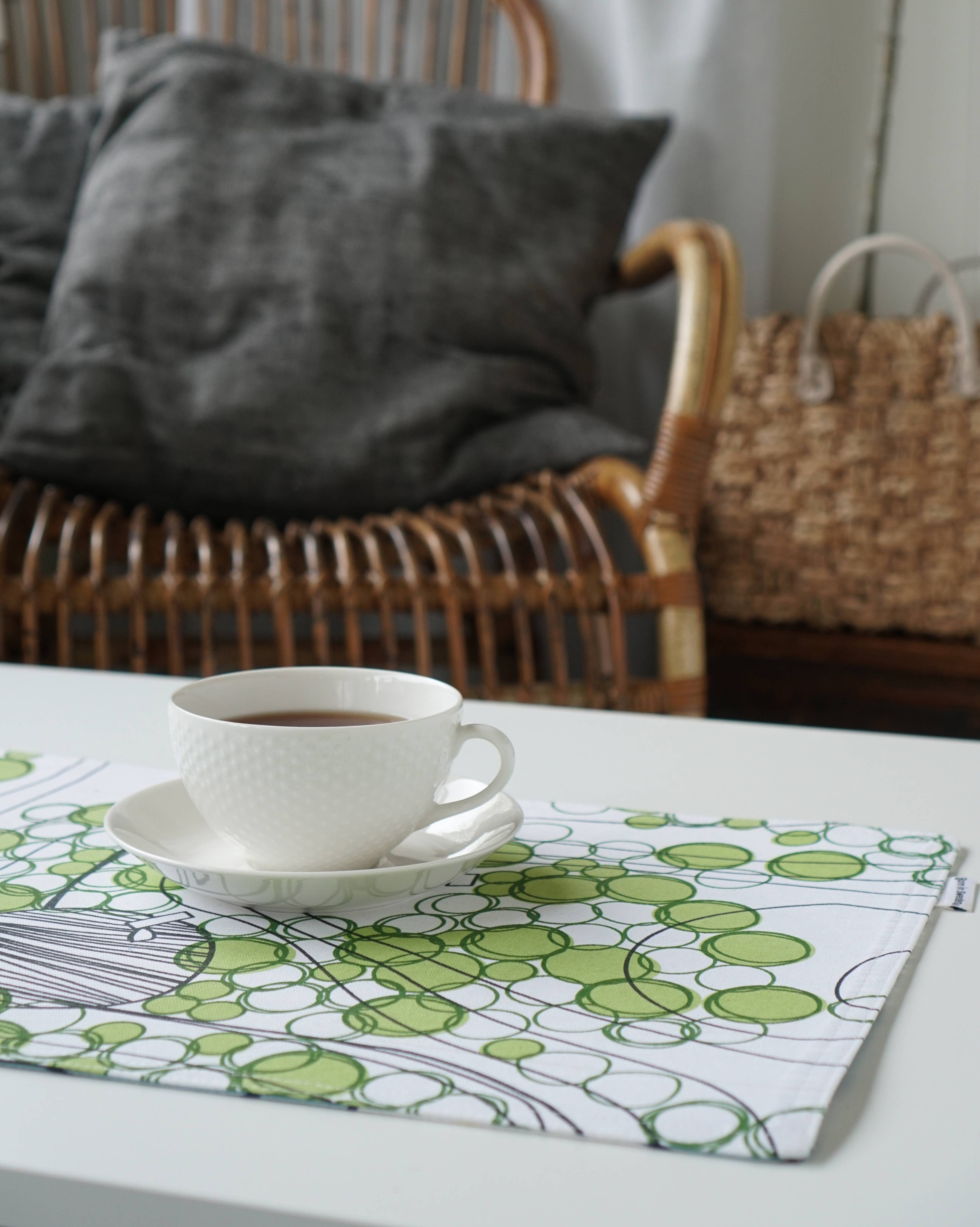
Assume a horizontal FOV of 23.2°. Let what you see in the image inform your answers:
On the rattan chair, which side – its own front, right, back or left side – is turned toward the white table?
front

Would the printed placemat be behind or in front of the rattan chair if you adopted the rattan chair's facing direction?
in front

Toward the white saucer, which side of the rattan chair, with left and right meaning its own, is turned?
front

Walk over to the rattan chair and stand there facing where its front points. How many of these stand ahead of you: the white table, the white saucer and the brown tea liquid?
3

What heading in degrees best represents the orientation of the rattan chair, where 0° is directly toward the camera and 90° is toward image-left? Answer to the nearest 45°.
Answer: approximately 0°

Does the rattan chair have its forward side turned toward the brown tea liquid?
yes
